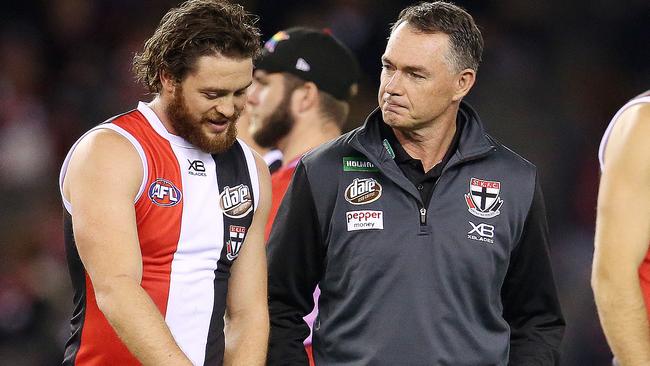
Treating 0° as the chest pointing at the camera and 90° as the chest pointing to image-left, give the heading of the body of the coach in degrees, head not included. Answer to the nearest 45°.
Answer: approximately 0°

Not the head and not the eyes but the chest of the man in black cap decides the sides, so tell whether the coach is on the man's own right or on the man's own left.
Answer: on the man's own left

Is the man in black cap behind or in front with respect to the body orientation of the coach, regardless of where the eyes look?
behind
